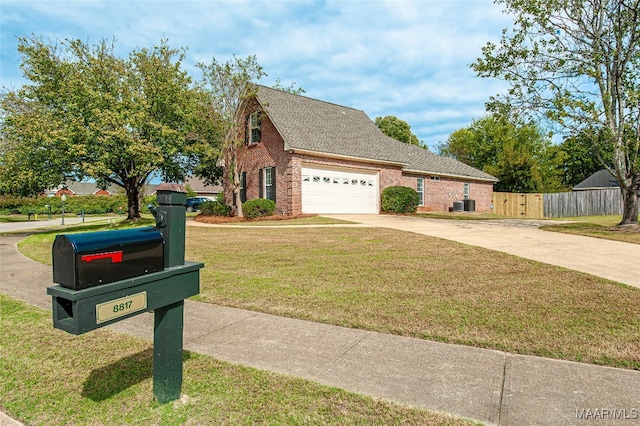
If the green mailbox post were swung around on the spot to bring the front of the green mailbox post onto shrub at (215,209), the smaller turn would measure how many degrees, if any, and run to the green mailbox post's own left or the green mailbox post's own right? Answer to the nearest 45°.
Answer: approximately 135° to the green mailbox post's own right

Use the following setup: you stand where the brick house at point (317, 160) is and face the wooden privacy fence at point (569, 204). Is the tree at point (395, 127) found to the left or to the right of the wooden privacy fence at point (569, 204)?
left

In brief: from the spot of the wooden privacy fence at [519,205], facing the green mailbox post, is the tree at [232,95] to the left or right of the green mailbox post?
right

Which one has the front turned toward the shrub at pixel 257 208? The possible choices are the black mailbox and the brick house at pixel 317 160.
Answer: the brick house

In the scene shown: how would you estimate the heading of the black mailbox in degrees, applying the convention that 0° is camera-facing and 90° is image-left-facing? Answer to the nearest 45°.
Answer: approximately 45°

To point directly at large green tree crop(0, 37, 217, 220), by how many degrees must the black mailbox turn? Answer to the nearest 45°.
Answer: approximately 135° to its right

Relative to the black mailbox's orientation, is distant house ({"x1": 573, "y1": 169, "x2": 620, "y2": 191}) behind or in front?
behind

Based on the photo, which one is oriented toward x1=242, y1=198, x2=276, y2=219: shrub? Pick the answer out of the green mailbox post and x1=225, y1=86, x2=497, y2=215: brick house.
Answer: the brick house

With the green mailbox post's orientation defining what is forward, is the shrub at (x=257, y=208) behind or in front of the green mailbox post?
behind

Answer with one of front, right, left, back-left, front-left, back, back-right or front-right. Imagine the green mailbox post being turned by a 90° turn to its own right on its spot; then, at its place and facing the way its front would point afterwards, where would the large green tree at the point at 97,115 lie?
front-right
